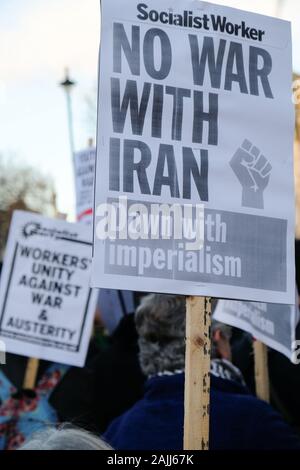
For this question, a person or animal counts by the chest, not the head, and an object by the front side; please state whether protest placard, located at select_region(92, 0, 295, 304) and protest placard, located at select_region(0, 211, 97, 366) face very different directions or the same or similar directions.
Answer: same or similar directions

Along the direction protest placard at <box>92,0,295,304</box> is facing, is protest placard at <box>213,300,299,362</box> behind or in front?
behind

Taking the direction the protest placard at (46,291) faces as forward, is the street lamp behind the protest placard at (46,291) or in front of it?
behind

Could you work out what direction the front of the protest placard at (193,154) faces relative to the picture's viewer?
facing the viewer

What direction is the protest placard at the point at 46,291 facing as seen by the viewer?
toward the camera

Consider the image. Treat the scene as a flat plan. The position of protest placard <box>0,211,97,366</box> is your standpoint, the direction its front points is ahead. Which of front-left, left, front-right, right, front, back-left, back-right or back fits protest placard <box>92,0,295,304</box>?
front

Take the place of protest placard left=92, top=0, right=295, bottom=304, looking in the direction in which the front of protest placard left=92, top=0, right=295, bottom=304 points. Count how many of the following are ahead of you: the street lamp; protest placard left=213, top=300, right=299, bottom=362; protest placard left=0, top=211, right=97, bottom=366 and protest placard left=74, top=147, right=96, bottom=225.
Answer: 0

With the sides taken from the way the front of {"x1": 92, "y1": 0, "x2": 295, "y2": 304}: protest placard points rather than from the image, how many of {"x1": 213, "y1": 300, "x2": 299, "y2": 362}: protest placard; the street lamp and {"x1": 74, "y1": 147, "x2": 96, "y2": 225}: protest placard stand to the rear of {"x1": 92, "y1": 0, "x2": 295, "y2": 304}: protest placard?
3

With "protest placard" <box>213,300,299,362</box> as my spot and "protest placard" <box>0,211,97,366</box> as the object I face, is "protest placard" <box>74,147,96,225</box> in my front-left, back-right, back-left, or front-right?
front-right

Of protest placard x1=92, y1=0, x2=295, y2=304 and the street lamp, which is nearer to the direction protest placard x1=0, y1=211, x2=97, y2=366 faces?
the protest placard

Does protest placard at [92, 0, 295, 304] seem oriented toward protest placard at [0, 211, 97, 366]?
no

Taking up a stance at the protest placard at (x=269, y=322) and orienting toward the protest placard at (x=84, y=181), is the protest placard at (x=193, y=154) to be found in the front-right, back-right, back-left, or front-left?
back-left

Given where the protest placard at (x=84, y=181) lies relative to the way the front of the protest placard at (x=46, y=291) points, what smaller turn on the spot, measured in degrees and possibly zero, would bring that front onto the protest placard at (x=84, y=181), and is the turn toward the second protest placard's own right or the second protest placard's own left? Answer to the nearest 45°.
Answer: approximately 180°
